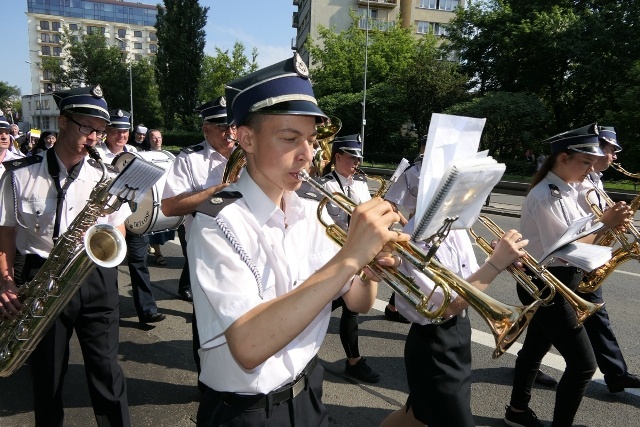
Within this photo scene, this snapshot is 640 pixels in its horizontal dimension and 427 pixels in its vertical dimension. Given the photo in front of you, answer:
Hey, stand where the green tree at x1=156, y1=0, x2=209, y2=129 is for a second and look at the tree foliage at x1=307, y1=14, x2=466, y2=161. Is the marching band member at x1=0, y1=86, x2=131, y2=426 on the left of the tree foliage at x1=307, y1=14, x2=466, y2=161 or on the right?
right

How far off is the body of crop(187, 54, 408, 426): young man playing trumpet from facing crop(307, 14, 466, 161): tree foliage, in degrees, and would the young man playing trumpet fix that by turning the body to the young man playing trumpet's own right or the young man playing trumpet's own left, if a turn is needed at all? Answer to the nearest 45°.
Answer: approximately 135° to the young man playing trumpet's own left

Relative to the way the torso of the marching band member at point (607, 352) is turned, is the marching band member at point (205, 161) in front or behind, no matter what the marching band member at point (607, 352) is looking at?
behind

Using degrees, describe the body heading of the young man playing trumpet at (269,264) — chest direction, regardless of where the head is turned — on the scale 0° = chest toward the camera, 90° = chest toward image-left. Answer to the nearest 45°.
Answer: approximately 315°

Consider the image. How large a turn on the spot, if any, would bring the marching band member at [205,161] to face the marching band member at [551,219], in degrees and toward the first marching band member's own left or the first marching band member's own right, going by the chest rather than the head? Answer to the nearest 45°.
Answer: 0° — they already face them

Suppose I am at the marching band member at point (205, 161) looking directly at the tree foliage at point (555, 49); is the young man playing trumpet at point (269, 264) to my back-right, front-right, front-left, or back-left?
back-right

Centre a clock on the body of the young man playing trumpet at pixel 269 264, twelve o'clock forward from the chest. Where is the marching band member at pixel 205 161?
The marching band member is roughly at 7 o'clock from the young man playing trumpet.
